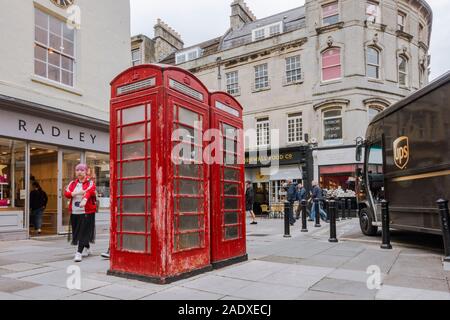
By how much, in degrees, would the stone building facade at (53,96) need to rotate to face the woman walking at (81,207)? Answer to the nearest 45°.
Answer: approximately 45° to its right

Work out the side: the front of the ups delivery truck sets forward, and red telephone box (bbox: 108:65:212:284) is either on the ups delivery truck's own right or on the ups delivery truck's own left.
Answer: on the ups delivery truck's own left

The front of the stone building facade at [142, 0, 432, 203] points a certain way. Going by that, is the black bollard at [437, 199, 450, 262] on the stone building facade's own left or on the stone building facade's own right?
on the stone building facade's own left

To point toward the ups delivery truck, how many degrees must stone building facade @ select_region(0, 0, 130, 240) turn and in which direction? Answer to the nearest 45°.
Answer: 0° — it already faces it

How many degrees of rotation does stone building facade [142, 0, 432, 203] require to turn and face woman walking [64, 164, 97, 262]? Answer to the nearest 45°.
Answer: approximately 45° to its left

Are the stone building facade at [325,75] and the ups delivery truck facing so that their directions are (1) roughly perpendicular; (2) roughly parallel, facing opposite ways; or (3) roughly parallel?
roughly perpendicular

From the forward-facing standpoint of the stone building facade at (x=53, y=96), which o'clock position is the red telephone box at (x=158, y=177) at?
The red telephone box is roughly at 1 o'clock from the stone building facade.

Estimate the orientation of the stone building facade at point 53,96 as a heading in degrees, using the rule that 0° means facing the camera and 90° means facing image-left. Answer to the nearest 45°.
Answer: approximately 315°

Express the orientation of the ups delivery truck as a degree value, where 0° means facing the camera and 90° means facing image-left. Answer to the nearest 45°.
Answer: approximately 135°
